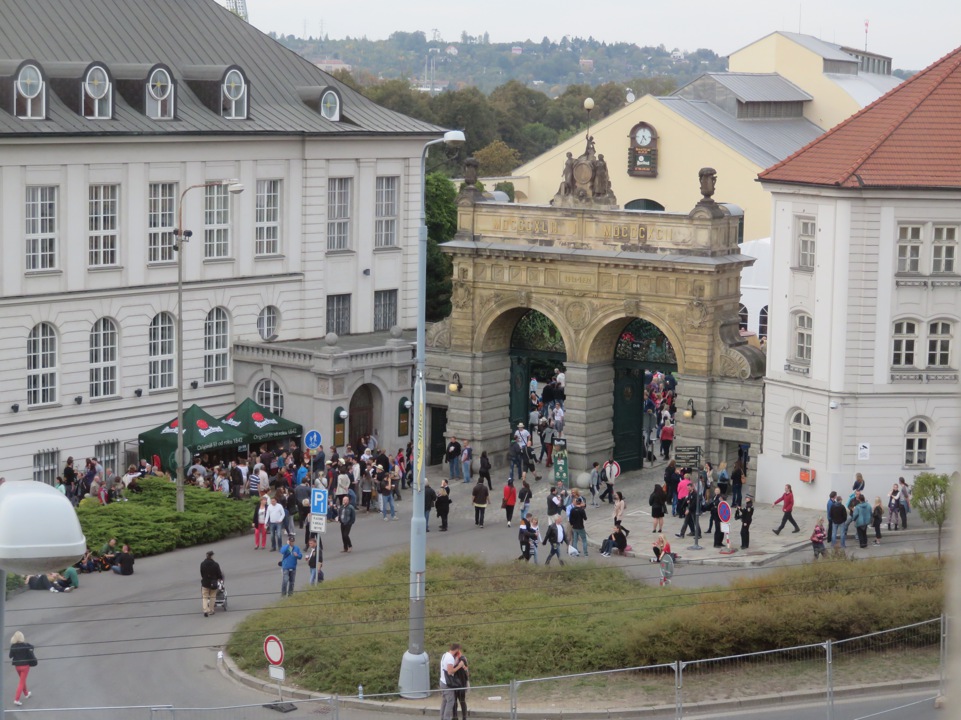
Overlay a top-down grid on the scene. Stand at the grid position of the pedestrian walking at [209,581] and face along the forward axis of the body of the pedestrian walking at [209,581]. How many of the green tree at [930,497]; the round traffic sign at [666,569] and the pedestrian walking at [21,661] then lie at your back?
1

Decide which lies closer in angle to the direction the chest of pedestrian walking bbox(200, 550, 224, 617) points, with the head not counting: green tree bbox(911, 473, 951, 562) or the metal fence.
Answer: the green tree

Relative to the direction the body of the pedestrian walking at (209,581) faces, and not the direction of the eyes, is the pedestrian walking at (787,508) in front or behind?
in front

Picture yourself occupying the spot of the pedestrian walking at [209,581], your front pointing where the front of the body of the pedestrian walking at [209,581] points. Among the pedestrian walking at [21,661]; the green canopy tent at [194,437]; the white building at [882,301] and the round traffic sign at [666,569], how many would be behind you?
1

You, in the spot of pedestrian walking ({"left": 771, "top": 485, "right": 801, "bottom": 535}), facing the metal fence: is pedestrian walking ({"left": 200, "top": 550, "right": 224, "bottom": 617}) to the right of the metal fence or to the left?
right

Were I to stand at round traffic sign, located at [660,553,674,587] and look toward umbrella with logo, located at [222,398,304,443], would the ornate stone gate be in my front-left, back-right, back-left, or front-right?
front-right

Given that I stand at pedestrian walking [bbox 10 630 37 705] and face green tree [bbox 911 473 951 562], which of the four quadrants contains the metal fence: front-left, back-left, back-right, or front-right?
front-right

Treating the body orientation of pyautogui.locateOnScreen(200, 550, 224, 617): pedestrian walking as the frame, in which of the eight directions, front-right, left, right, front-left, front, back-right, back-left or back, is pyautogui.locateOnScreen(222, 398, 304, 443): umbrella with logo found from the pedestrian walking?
front-left
